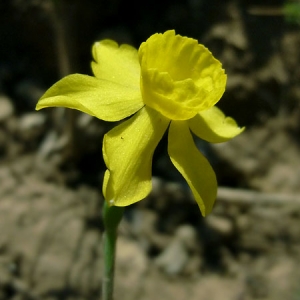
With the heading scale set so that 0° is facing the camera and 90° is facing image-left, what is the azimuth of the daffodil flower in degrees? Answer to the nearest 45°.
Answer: approximately 315°
